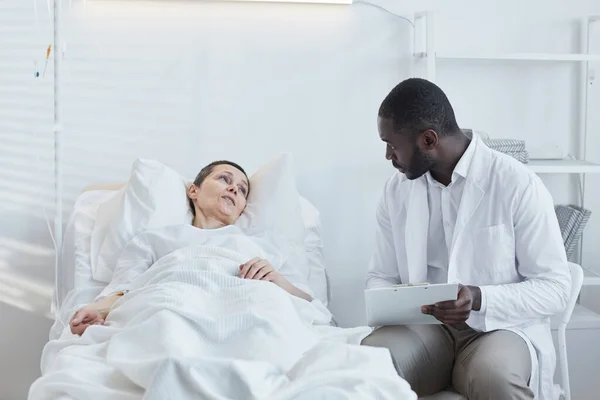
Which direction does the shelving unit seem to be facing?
toward the camera

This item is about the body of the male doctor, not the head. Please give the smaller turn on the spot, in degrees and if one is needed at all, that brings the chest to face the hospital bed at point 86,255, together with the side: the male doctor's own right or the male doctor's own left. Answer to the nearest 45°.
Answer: approximately 45° to the male doctor's own right

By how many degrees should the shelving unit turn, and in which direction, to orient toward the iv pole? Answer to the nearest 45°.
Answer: approximately 45° to its right

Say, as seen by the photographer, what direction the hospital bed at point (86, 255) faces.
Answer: facing the viewer

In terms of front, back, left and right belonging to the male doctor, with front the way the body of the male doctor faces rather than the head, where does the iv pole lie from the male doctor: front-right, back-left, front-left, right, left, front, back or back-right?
front-right

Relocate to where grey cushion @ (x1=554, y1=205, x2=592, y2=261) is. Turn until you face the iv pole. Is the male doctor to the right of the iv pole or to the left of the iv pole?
left

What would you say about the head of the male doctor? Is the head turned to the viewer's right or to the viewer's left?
to the viewer's left

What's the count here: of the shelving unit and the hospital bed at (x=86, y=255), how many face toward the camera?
2

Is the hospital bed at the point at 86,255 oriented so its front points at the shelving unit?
no

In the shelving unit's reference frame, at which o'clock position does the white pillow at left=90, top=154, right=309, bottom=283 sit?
The white pillow is roughly at 2 o'clock from the shelving unit.

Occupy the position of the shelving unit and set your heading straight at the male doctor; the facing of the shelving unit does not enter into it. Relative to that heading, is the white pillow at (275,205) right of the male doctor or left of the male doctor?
right
